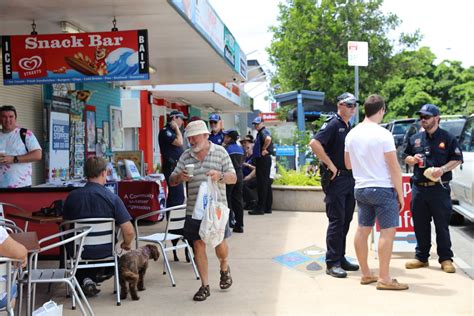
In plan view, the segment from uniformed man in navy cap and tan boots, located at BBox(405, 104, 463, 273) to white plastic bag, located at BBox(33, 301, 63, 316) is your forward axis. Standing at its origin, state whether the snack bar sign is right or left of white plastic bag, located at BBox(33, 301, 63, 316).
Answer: right

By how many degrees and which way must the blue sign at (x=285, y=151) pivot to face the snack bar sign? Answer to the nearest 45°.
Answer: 0° — it already faces it

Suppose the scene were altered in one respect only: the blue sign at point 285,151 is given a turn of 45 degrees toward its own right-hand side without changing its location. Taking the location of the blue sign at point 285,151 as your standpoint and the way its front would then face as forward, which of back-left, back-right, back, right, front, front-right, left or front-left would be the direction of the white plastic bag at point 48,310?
front-left

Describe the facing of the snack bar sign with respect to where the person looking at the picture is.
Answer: facing the viewer

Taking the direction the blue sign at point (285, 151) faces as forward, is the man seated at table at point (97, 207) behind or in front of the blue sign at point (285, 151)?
in front

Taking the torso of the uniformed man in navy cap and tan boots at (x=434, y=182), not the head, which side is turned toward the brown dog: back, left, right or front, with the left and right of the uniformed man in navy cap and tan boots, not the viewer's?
front

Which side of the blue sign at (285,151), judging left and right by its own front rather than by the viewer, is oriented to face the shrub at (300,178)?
front

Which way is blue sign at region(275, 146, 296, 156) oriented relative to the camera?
toward the camera

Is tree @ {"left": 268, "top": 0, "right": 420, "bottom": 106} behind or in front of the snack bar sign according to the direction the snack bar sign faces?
behind
